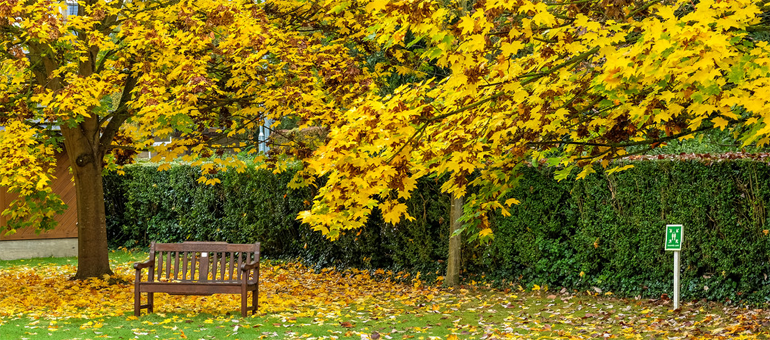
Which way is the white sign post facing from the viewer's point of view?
toward the camera

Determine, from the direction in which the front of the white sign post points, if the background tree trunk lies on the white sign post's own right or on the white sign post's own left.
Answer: on the white sign post's own right
